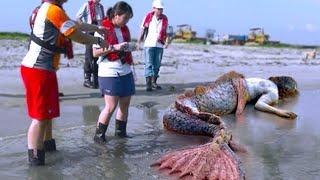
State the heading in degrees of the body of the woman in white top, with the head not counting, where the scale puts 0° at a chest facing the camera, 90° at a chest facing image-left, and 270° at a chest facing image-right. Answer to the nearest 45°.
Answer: approximately 315°

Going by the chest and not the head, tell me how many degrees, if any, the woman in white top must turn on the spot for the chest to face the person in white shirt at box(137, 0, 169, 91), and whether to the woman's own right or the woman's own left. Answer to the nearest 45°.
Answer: approximately 135° to the woman's own left

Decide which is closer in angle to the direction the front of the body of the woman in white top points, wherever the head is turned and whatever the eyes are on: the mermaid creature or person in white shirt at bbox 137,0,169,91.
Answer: the mermaid creature
